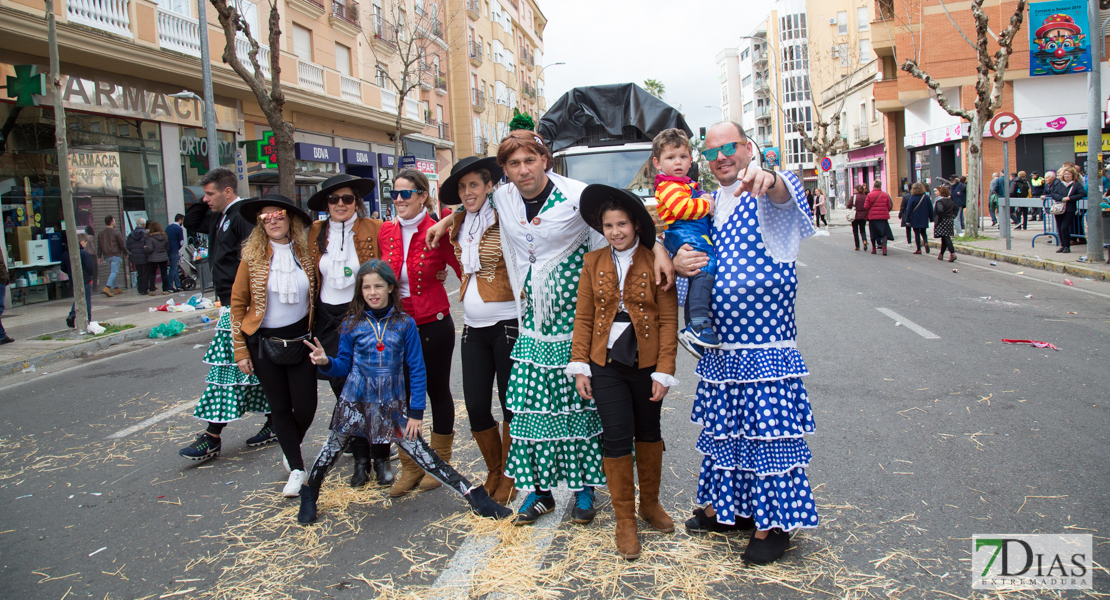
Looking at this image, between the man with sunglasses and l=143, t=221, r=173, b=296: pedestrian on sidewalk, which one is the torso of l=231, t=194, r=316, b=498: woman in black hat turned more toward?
the man with sunglasses

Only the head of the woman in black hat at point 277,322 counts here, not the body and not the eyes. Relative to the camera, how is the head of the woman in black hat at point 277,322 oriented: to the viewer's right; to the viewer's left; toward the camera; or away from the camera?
toward the camera

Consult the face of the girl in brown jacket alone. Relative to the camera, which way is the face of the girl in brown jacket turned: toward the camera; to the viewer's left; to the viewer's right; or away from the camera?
toward the camera

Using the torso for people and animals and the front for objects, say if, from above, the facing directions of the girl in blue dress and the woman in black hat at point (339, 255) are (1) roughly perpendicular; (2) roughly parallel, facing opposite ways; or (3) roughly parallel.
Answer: roughly parallel

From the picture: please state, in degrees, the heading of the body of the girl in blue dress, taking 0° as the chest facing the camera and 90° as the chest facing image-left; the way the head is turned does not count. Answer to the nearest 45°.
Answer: approximately 0°

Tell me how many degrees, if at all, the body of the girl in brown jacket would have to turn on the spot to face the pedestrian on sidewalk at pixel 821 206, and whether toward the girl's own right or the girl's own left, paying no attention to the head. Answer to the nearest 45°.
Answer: approximately 180°

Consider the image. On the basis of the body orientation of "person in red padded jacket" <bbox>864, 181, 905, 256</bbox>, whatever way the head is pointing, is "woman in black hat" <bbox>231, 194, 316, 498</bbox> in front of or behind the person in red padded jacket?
behind

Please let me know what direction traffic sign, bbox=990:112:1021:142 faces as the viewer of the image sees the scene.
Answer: facing the viewer

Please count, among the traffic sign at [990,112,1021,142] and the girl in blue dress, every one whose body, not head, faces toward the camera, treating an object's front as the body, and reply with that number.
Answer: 2

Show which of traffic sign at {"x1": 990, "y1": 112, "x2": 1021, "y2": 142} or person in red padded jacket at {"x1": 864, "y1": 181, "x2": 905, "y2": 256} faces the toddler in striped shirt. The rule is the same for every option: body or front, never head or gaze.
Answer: the traffic sign

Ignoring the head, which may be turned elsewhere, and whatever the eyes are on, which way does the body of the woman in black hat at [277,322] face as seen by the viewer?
toward the camera

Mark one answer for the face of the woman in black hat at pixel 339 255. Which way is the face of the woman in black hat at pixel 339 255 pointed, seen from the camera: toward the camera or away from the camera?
toward the camera

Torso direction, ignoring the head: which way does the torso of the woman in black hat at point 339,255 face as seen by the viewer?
toward the camera

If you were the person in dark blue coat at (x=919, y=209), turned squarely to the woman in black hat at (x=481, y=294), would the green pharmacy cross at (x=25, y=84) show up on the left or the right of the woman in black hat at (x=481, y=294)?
right

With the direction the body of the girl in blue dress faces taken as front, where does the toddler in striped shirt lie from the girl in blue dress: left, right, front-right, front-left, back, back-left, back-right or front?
front-left
